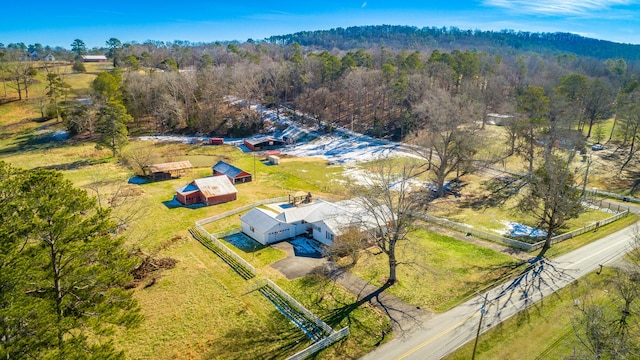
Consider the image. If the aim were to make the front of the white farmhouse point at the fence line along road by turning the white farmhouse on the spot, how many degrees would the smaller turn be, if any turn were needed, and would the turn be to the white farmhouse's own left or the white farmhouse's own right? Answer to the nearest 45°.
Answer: approximately 45° to the white farmhouse's own left

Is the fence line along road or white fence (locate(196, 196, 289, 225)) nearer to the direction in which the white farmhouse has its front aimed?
the fence line along road

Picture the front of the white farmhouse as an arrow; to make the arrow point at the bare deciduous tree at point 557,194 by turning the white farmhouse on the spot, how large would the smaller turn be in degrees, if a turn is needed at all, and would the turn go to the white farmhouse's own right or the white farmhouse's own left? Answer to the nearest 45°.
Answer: approximately 45° to the white farmhouse's own left

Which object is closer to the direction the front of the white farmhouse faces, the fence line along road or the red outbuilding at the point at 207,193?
the fence line along road

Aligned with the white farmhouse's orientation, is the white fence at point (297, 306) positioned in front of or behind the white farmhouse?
in front

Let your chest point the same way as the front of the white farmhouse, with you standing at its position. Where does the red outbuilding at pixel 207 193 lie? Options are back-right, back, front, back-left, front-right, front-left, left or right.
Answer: back

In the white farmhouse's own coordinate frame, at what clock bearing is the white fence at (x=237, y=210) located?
The white fence is roughly at 6 o'clock from the white farmhouse.

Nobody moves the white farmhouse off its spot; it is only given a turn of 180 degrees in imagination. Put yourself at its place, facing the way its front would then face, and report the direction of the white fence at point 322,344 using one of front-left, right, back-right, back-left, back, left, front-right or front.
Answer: back-left

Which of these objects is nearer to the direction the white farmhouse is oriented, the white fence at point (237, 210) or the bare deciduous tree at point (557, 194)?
the bare deciduous tree
